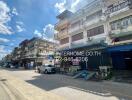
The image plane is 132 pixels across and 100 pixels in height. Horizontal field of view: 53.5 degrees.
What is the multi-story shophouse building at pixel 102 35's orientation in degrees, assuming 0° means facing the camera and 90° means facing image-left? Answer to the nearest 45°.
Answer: approximately 45°
